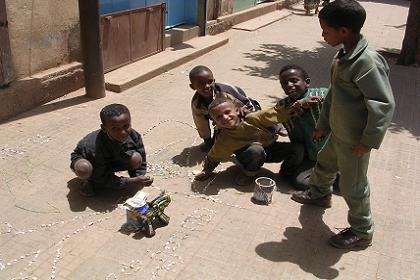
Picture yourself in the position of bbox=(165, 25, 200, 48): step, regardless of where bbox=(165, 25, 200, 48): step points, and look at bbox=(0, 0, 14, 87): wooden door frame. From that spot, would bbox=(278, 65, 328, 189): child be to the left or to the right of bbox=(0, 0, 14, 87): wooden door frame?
left

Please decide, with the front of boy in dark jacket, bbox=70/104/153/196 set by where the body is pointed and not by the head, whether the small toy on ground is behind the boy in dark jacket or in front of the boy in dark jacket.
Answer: in front

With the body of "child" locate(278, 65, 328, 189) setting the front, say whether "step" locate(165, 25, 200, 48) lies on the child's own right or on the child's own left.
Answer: on the child's own right

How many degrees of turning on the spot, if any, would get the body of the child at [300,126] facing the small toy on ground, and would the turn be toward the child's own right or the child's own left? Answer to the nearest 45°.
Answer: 0° — they already face it

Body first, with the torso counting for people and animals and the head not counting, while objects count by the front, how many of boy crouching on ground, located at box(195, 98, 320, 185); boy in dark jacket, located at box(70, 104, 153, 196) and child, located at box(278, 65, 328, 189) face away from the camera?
0

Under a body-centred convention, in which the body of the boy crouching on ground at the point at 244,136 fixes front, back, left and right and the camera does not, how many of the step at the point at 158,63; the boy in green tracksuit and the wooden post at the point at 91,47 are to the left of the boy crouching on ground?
1

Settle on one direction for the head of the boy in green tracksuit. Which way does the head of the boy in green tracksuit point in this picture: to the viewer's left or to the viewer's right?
to the viewer's left

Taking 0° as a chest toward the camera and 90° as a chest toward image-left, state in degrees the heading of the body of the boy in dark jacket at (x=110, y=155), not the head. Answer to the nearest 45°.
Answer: approximately 315°

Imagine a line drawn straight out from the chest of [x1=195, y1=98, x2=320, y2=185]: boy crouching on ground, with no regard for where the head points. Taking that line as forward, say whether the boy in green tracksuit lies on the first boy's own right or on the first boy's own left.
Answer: on the first boy's own left

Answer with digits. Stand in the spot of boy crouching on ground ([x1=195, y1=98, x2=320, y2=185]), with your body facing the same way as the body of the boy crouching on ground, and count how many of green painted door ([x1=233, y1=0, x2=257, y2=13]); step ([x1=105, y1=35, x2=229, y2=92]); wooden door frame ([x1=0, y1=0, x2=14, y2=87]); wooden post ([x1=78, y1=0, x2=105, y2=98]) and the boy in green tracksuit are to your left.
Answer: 1

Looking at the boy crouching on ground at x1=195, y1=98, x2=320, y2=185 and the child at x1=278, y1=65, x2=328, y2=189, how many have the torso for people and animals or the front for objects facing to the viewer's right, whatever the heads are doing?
0

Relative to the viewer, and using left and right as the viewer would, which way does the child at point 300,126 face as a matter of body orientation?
facing the viewer and to the left of the viewer

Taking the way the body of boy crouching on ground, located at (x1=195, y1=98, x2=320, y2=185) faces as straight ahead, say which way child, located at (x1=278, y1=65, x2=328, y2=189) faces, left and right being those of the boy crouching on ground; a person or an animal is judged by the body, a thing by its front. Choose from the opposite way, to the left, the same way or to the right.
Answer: the same way

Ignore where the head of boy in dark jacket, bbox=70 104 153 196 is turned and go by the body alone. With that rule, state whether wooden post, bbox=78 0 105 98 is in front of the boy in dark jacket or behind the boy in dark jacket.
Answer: behind

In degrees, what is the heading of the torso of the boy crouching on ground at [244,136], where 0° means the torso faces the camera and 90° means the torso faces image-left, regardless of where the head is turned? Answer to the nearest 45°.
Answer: approximately 45°

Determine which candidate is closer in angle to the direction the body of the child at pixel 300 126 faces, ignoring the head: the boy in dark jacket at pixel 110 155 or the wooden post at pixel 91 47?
the boy in dark jacket

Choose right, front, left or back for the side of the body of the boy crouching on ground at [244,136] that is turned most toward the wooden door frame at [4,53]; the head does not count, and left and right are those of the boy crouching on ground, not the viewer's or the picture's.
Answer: right

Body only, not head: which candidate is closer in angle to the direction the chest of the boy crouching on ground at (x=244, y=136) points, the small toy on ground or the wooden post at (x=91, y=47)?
the small toy on ground

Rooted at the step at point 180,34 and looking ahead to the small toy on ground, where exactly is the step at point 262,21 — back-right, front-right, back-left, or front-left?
back-left
